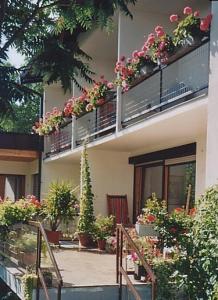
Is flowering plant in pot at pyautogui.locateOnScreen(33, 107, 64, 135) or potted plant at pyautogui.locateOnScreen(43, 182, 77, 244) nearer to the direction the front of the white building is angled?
the potted plant

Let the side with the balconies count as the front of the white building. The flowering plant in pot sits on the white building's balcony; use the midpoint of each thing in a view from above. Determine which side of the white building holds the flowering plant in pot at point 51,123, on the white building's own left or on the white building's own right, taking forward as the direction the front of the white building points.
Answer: on the white building's own right

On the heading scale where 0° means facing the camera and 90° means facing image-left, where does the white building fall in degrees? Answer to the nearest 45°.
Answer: approximately 45°

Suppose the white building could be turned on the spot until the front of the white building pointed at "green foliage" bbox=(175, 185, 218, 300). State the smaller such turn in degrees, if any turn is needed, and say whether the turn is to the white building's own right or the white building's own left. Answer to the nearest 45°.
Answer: approximately 45° to the white building's own left
